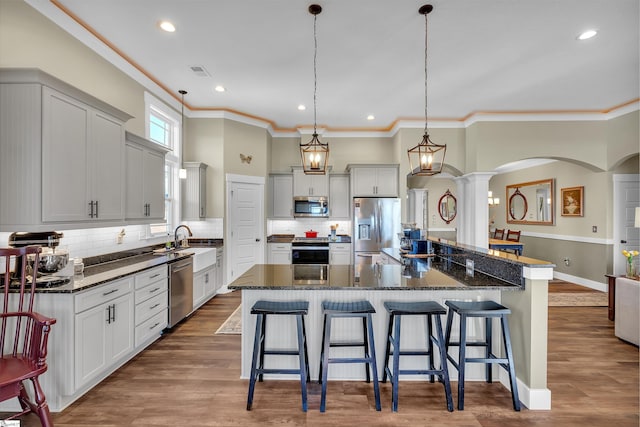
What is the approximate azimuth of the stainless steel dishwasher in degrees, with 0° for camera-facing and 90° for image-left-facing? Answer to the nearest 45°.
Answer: approximately 315°

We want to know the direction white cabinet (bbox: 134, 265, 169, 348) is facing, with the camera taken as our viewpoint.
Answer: facing the viewer and to the right of the viewer

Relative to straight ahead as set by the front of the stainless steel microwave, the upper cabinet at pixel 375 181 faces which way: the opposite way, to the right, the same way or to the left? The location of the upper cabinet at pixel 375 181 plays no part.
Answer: the same way

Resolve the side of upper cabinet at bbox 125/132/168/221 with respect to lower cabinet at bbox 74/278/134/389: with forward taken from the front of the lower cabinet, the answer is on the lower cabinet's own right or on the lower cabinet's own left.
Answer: on the lower cabinet's own left

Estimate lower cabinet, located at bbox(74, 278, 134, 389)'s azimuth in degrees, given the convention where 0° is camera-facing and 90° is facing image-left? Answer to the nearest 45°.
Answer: approximately 315°

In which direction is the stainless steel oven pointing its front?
toward the camera

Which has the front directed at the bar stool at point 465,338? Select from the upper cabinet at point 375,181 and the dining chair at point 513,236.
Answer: the upper cabinet

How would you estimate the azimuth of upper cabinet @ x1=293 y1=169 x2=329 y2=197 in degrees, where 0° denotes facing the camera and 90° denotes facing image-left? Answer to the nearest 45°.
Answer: approximately 0°

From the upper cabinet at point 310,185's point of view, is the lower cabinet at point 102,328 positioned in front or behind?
in front

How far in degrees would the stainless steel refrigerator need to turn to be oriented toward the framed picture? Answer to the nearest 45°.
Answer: approximately 90° to its left

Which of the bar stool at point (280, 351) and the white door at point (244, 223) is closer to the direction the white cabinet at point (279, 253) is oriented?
the bar stool

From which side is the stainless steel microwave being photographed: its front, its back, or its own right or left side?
front

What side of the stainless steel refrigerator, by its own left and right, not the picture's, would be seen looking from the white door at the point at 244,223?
right

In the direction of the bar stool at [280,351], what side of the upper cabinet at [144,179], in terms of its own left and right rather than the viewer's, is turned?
front
